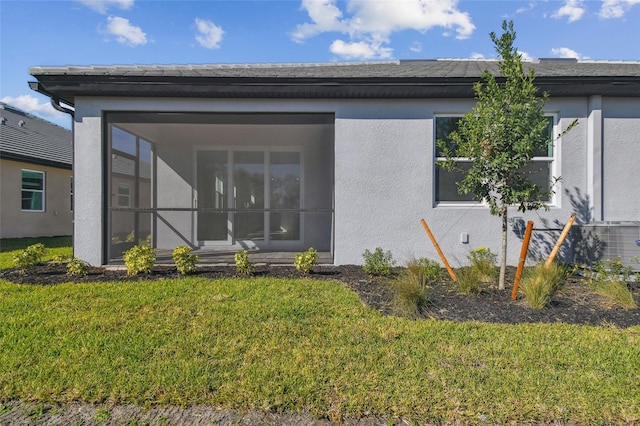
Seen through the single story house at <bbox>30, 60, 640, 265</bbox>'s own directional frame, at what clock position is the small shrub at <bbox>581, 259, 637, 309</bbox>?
The small shrub is roughly at 4 o'clock from the single story house.

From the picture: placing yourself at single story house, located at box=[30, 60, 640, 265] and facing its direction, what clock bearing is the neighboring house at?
The neighboring house is roughly at 10 o'clock from the single story house.

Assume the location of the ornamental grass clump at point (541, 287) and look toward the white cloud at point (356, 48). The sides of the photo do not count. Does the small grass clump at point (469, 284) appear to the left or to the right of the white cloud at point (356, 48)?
left

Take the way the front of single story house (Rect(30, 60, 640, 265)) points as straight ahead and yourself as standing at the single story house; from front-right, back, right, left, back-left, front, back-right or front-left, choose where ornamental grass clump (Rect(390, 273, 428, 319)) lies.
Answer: back

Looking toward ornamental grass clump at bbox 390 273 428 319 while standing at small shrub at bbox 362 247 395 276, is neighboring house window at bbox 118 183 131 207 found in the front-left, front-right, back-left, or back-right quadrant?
back-right

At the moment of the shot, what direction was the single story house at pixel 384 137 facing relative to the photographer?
facing away from the viewer

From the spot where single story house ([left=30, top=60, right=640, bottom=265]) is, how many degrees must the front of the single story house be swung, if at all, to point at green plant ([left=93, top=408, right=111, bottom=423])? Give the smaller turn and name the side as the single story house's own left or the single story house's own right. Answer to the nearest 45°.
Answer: approximately 135° to the single story house's own left

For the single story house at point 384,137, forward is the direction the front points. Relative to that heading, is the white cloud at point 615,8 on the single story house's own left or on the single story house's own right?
on the single story house's own right
